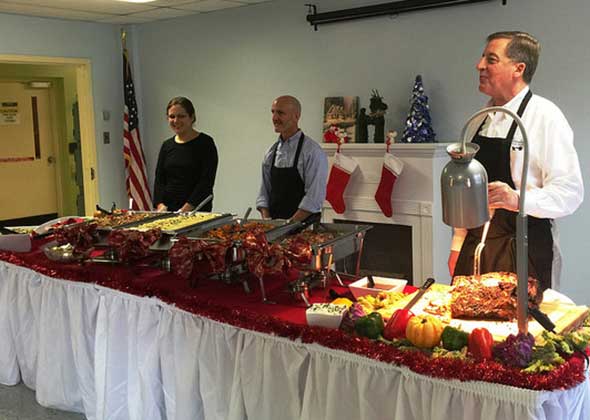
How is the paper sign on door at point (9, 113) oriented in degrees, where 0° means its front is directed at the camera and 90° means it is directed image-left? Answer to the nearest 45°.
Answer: approximately 0°

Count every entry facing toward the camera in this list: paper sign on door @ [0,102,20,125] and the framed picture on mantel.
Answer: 2

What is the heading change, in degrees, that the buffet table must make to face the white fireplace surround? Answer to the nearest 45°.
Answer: approximately 180°

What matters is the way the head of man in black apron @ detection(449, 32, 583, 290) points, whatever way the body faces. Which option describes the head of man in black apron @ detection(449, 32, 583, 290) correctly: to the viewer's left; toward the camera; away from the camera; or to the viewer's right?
to the viewer's left

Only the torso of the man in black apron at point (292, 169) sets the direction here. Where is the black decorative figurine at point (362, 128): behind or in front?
behind

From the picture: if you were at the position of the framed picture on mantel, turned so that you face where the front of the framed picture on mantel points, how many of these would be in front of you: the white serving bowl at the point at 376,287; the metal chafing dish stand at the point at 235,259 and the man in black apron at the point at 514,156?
3

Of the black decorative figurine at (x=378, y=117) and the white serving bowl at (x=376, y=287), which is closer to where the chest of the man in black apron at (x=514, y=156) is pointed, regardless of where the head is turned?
the white serving bowl
